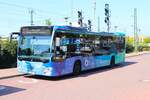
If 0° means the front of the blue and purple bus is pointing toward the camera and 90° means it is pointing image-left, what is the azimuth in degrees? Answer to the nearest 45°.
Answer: approximately 45°

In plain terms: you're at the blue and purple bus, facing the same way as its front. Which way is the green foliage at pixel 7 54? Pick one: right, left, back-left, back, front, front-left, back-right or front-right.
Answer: right
